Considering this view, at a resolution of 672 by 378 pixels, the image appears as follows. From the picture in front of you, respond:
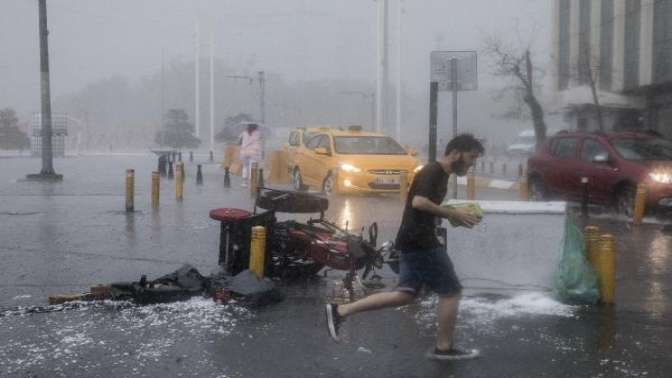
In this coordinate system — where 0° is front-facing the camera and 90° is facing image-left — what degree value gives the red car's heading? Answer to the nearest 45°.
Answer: approximately 315°

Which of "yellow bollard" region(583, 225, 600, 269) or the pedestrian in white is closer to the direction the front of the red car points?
the yellow bollard

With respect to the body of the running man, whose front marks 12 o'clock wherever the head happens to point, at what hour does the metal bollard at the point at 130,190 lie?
The metal bollard is roughly at 8 o'clock from the running man.

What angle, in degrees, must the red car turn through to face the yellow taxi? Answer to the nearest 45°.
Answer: approximately 180°

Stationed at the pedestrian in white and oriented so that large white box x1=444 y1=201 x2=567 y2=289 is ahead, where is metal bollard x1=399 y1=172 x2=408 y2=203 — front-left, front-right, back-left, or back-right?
front-left

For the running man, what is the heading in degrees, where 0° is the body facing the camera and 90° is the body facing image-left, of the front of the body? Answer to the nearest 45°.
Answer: approximately 270°

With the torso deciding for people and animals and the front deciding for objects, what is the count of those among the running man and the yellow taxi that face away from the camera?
0

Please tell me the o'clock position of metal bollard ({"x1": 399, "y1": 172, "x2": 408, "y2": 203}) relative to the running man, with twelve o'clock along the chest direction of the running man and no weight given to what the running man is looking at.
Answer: The metal bollard is roughly at 9 o'clock from the running man.

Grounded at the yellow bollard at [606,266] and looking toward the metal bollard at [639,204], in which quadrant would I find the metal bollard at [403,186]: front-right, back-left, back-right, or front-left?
front-left

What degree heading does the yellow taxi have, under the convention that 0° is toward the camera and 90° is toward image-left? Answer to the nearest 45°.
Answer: approximately 315°

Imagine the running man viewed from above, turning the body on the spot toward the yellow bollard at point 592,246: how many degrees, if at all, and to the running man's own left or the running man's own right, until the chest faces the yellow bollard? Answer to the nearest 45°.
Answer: approximately 45° to the running man's own left

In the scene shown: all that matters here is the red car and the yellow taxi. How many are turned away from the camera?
0

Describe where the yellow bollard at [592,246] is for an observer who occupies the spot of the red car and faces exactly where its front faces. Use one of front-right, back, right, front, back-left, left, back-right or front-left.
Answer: front-right

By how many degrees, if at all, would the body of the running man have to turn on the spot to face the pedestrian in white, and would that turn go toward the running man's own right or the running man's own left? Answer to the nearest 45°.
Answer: approximately 90° to the running man's own left
